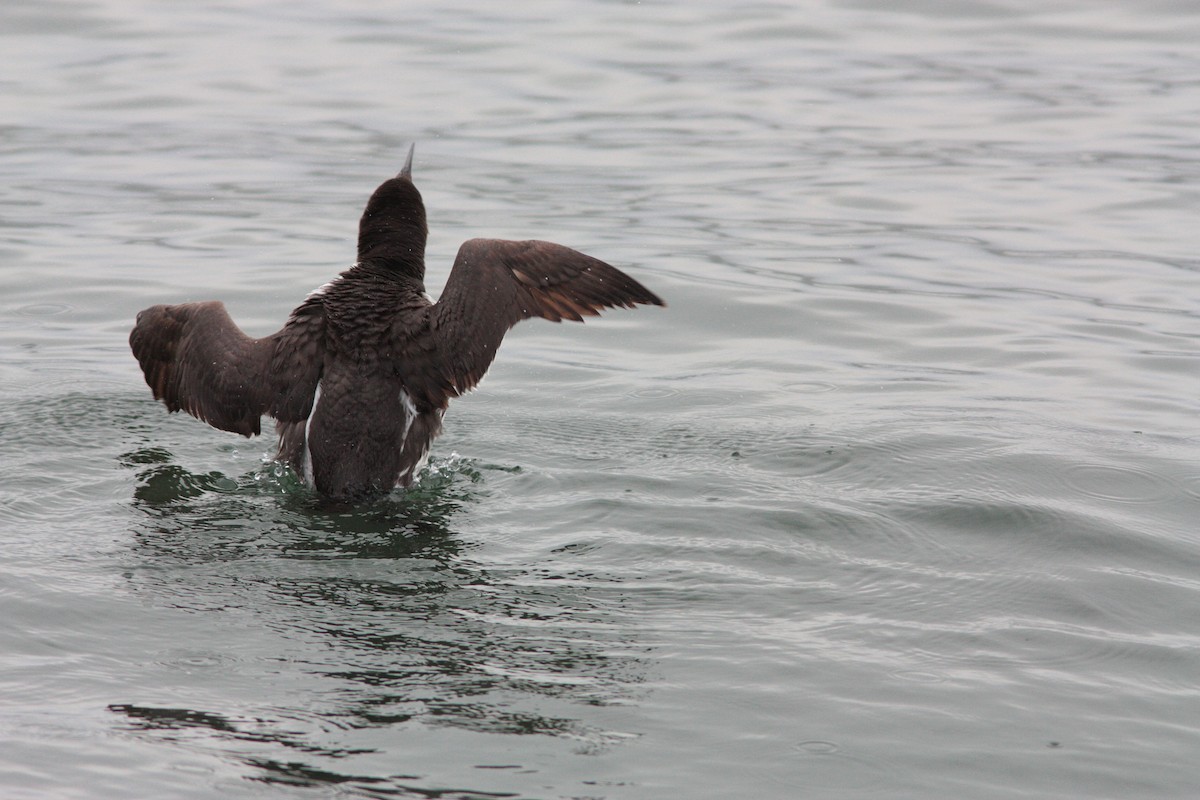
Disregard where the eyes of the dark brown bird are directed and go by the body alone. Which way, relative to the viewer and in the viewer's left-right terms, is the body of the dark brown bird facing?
facing away from the viewer
